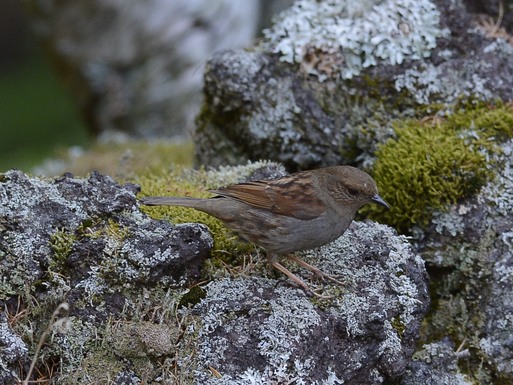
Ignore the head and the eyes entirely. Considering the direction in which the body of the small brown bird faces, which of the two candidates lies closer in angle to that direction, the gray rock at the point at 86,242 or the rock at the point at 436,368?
the rock

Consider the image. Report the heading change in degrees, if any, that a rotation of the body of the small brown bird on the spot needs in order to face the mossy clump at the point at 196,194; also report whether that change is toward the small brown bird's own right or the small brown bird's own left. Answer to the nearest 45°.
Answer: approximately 135° to the small brown bird's own left

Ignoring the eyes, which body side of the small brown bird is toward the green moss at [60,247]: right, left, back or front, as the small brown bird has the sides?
back

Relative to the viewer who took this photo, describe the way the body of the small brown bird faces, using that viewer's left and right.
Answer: facing to the right of the viewer

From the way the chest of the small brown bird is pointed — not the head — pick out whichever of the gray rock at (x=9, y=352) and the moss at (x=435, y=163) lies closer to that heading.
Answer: the moss

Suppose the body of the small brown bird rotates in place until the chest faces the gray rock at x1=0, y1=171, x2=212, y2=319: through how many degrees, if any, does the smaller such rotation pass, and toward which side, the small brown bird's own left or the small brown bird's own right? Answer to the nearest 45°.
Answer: approximately 180°

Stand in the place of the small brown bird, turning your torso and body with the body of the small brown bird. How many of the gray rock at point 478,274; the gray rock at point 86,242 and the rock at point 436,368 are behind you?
1

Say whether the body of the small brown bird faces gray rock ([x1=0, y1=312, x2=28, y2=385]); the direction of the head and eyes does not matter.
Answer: no
